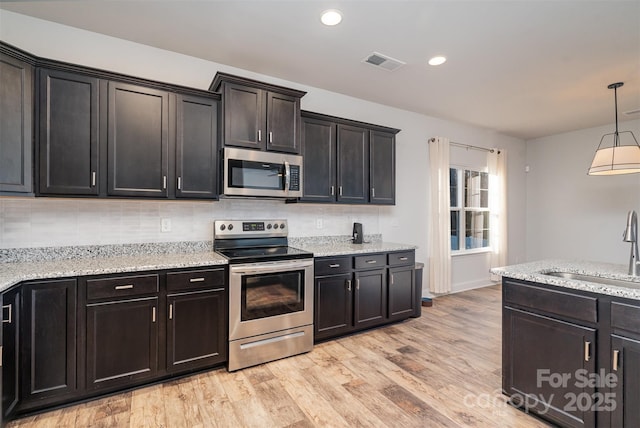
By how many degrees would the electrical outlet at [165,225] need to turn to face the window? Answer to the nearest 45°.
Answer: approximately 90° to its left

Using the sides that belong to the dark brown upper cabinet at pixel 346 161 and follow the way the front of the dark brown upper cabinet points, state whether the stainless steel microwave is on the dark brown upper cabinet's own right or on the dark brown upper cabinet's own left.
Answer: on the dark brown upper cabinet's own right

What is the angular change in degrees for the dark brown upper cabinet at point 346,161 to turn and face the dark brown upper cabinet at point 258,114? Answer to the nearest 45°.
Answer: approximately 90° to its right

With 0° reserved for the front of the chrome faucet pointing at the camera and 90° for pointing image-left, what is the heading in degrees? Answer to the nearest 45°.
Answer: approximately 45°

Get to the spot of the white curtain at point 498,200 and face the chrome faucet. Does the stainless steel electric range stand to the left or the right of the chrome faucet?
right

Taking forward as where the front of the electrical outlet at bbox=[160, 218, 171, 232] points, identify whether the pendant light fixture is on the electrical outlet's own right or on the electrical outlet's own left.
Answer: on the electrical outlet's own left
